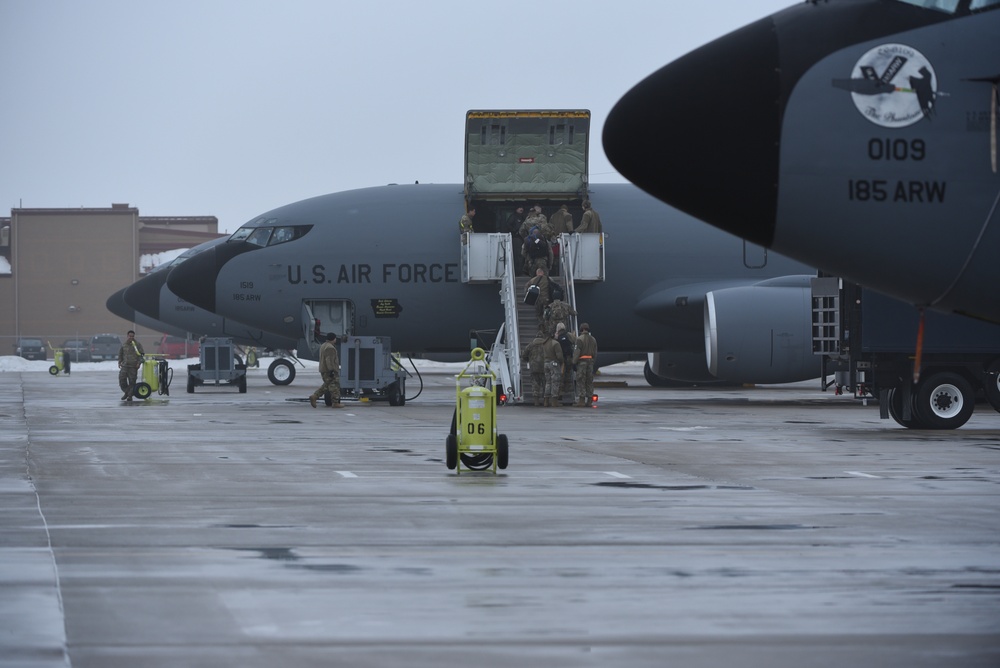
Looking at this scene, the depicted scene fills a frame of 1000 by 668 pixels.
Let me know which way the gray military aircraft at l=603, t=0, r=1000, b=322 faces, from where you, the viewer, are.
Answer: facing to the left of the viewer

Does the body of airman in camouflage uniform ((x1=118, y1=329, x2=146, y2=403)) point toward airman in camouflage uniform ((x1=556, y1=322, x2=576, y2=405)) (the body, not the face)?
no

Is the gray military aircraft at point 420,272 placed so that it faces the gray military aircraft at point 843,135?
no

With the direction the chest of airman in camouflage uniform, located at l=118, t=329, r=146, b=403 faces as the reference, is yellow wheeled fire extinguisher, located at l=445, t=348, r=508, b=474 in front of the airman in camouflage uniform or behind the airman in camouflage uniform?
in front

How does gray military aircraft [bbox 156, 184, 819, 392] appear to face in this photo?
to the viewer's left

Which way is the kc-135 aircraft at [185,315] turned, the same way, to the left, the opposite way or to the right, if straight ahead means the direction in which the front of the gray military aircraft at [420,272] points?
the same way

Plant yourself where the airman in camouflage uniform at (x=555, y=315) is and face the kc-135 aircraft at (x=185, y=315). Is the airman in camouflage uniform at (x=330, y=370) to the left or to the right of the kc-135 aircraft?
left

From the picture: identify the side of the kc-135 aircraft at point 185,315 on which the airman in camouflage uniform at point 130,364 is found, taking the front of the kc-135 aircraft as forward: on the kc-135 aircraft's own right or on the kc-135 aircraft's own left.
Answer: on the kc-135 aircraft's own left

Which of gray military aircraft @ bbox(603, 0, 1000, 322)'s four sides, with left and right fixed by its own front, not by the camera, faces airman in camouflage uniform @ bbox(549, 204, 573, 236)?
right

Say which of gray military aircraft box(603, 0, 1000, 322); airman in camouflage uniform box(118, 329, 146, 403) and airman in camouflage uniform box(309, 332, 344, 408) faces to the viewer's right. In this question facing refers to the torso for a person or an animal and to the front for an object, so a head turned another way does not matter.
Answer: airman in camouflage uniform box(309, 332, 344, 408)

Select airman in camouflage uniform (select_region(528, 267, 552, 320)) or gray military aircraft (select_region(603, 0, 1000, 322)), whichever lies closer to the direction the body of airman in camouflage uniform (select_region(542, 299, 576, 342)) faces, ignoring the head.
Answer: the airman in camouflage uniform

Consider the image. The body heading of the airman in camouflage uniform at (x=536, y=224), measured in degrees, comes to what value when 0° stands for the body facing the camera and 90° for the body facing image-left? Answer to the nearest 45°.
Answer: approximately 180°

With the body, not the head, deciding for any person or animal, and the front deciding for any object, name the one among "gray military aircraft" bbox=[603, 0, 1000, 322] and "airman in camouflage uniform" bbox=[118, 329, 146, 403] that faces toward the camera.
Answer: the airman in camouflage uniform

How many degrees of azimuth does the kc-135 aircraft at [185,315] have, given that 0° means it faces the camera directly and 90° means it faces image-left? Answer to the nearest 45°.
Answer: approximately 90°

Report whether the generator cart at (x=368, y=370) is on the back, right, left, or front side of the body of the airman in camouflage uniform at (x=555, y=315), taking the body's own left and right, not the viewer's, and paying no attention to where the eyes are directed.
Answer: left

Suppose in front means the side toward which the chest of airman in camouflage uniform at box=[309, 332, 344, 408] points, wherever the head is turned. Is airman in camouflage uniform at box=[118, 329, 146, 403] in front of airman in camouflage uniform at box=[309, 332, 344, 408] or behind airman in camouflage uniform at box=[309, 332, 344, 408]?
behind

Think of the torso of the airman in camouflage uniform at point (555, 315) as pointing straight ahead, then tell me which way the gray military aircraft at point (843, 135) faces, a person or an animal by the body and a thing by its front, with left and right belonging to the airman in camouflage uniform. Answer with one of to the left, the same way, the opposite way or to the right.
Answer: to the left

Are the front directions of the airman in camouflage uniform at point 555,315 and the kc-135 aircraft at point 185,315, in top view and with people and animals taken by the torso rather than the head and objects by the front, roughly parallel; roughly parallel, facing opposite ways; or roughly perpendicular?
roughly perpendicular

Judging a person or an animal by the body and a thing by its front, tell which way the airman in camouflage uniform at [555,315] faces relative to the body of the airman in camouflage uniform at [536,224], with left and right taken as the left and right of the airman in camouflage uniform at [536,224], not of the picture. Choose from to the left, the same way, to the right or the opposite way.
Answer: the same way
